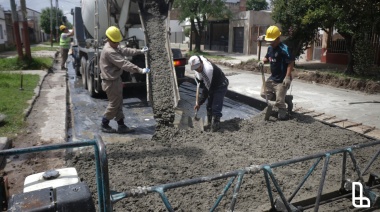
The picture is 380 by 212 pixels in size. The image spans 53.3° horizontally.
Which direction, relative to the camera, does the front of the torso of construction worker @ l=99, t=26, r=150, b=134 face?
to the viewer's right

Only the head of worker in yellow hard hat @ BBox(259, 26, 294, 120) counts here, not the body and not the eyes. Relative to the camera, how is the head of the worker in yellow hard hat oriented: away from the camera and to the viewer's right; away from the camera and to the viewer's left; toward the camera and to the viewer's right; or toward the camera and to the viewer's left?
toward the camera and to the viewer's left

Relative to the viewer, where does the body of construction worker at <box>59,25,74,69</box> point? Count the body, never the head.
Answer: to the viewer's right

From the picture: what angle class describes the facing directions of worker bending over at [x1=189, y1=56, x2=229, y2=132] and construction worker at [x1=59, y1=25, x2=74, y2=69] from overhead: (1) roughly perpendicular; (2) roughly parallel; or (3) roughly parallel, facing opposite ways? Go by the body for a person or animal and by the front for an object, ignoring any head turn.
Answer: roughly parallel, facing opposite ways

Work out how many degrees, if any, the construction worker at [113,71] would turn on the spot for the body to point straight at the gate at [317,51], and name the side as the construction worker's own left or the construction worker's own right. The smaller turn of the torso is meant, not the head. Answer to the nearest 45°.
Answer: approximately 45° to the construction worker's own left

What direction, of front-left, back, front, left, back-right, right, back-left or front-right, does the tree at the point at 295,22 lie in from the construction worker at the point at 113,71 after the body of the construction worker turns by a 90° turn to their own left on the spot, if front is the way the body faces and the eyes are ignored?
front-right

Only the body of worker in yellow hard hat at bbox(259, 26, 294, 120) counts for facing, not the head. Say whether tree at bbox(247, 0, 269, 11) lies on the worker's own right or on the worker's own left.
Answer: on the worker's own right

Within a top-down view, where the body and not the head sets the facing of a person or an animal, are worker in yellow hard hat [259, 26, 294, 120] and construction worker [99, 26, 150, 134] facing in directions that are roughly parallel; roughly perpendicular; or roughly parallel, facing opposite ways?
roughly parallel, facing opposite ways

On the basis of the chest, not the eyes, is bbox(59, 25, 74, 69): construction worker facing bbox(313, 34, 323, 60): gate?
yes

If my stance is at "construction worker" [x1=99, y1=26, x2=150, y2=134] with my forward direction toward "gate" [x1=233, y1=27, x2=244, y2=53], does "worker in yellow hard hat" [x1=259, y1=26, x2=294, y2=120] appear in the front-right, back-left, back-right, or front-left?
front-right

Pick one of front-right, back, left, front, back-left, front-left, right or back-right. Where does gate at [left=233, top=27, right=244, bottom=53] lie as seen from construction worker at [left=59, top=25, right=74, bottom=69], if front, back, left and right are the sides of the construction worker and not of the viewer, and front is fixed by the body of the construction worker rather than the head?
front-left

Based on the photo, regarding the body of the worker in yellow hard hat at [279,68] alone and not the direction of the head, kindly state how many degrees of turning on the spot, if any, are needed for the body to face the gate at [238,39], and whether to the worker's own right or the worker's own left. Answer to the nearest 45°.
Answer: approximately 135° to the worker's own right

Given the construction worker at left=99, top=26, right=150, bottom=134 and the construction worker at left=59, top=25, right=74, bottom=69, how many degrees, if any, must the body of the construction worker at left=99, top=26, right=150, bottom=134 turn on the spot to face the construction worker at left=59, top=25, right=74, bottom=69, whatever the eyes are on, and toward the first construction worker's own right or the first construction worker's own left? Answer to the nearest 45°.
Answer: approximately 90° to the first construction worker's own left

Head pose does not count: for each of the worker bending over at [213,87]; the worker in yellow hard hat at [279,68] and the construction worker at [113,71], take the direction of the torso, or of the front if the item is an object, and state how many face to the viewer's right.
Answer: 1

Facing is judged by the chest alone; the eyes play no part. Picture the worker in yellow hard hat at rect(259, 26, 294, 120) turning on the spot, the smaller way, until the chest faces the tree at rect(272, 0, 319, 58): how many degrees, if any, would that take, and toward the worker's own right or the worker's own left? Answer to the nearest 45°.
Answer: approximately 135° to the worker's own right

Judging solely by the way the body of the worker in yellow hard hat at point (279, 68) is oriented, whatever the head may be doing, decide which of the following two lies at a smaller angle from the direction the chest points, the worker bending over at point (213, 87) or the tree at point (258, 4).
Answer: the worker bending over

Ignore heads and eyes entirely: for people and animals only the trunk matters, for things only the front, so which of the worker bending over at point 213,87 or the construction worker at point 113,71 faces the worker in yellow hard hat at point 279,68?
the construction worker

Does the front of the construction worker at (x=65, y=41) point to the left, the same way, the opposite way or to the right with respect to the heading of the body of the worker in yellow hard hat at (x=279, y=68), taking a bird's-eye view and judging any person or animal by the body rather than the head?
the opposite way

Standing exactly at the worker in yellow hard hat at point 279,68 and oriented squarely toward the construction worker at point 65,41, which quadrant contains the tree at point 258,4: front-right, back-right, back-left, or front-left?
front-right

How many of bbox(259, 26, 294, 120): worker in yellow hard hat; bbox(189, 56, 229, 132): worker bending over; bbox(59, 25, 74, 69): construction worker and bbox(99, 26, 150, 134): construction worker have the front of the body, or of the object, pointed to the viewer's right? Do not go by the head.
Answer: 2
